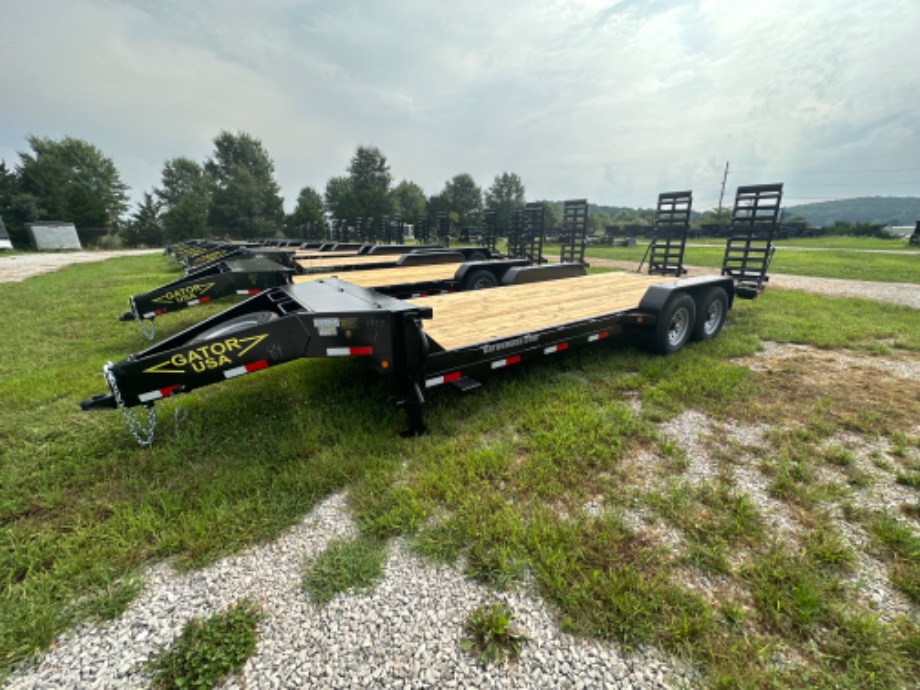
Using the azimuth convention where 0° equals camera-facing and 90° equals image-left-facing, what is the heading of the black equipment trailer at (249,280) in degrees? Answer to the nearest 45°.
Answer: approximately 45°

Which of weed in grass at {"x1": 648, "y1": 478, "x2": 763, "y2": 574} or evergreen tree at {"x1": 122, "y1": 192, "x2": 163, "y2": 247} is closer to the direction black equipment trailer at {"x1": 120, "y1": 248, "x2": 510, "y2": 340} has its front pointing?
the weed in grass

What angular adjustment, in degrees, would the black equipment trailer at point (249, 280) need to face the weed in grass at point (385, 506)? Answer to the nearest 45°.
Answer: approximately 45° to its left

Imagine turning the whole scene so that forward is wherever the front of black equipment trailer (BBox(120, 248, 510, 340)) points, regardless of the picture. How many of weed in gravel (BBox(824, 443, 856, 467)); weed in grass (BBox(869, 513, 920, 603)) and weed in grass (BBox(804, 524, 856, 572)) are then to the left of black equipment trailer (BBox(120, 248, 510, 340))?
3

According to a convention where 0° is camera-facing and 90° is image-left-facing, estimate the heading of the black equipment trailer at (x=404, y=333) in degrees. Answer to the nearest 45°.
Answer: approximately 45°

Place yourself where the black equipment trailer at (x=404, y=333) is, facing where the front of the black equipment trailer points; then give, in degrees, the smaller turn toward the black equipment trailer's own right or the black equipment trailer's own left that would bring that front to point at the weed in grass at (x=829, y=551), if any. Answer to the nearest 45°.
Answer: approximately 90° to the black equipment trailer's own left

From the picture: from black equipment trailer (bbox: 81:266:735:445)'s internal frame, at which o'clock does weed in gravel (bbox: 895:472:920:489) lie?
The weed in gravel is roughly at 8 o'clock from the black equipment trailer.

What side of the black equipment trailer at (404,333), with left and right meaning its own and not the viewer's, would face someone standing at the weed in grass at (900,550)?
left

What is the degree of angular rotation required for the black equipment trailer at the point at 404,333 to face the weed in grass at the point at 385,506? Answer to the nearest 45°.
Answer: approximately 45° to its left

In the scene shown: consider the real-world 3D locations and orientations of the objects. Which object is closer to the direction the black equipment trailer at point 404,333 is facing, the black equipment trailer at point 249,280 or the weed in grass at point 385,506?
the weed in grass

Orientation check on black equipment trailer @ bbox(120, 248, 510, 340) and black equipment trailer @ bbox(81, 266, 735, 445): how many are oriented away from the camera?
0
